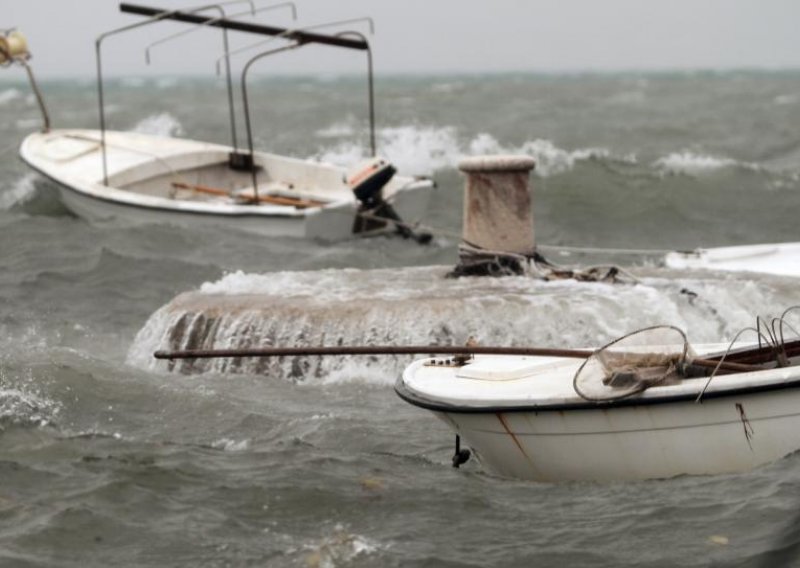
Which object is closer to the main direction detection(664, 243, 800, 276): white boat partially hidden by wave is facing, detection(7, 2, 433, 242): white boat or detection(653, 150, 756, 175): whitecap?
the white boat

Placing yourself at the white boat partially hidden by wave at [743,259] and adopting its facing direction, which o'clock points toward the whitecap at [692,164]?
The whitecap is roughly at 3 o'clock from the white boat partially hidden by wave.

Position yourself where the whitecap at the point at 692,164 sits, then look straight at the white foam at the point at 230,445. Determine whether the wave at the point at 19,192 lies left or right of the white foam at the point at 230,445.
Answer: right

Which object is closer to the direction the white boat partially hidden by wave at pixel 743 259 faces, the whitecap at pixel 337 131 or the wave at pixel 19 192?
the wave

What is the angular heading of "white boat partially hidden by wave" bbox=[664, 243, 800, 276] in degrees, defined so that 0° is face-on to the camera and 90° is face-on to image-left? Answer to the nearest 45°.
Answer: approximately 90°

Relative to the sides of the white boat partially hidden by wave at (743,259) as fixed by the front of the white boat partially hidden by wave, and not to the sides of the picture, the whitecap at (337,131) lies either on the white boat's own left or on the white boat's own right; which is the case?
on the white boat's own right

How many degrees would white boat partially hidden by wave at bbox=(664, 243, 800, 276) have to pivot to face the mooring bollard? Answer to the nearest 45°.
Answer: approximately 45° to its left

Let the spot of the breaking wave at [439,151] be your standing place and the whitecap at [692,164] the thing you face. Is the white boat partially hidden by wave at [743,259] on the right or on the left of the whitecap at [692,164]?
right

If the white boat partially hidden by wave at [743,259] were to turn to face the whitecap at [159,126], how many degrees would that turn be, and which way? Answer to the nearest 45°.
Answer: approximately 45° to its right

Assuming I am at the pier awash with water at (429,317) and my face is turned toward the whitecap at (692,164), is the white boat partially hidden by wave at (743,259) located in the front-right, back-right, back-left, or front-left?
front-right

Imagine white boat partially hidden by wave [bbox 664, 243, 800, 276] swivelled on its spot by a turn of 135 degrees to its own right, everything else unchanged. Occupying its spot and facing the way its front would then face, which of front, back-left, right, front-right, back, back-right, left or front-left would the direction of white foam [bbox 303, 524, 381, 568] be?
back-right

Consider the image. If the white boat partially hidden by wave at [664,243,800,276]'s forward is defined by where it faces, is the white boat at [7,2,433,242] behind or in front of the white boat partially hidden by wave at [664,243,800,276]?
in front

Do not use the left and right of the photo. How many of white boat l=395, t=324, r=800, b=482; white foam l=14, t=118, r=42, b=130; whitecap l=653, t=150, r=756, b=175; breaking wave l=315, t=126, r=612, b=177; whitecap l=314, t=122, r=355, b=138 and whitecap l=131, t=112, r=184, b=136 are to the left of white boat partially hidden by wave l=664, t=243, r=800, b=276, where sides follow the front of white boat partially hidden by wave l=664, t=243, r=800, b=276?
1

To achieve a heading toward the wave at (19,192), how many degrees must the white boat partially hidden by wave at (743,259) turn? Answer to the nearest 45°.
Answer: approximately 45° to its right

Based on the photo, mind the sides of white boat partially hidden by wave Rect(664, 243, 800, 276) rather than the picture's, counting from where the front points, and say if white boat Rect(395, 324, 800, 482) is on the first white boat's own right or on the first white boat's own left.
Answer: on the first white boat's own left
